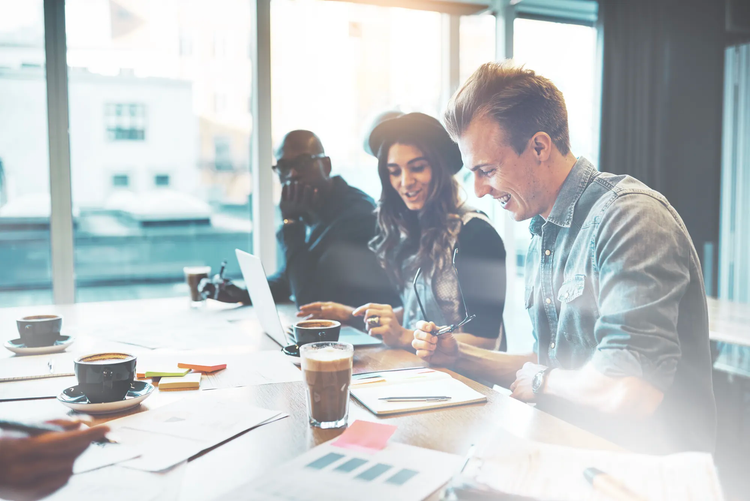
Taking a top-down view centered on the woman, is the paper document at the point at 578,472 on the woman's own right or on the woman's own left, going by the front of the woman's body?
on the woman's own left

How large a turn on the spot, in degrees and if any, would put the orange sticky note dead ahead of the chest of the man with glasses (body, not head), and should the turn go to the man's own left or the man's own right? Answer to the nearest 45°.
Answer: approximately 45° to the man's own left

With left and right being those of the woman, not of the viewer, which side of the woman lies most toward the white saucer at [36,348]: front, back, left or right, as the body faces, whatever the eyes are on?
front

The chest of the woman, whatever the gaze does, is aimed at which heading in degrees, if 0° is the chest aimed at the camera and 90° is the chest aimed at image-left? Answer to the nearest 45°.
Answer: approximately 45°

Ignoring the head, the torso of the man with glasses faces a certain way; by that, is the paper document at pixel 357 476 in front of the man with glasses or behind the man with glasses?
in front

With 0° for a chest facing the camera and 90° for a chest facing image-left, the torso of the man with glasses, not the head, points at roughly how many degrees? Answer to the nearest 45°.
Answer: approximately 45°

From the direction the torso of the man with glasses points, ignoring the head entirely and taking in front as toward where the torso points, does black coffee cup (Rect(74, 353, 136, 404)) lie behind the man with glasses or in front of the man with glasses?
in front

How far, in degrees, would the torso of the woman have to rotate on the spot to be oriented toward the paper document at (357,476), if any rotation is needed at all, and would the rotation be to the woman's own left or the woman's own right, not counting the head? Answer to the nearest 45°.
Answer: approximately 45° to the woman's own left

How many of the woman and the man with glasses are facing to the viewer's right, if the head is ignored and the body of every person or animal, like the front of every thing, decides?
0

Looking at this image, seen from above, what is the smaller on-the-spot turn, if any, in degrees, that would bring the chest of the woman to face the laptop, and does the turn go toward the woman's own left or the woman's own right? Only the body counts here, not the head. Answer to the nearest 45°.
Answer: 0° — they already face it

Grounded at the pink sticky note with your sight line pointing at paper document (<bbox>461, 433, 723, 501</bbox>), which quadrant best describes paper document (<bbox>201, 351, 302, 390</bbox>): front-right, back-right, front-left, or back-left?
back-left
